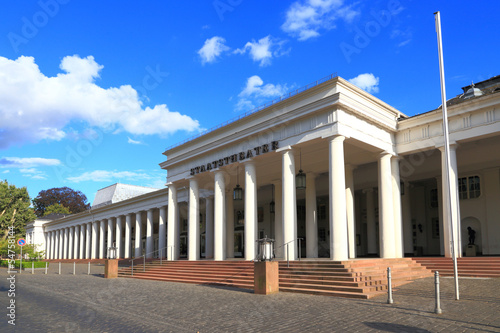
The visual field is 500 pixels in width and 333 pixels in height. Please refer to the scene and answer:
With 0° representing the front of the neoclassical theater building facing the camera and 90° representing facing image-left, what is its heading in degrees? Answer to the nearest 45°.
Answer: approximately 45°
